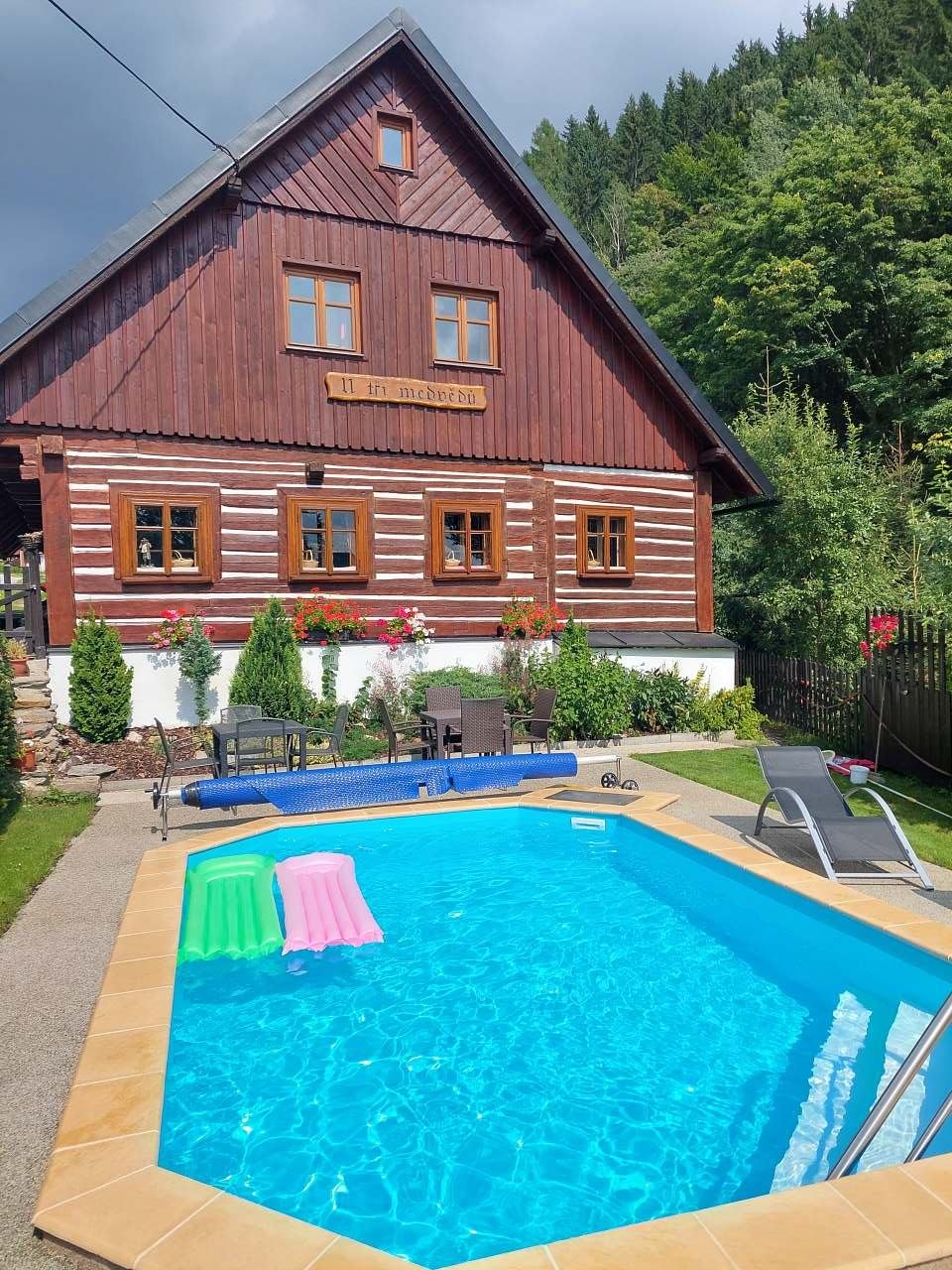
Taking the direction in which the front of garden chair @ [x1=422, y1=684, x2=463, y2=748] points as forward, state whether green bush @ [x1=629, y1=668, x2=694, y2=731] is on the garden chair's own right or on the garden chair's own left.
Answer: on the garden chair's own left

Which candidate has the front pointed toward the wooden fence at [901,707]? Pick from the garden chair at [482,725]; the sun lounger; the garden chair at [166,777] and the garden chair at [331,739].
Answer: the garden chair at [166,777]

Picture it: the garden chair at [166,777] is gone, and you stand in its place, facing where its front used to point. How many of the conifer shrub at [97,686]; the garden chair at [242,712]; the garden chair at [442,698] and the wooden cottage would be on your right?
0

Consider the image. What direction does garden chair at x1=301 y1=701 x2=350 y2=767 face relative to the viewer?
to the viewer's left

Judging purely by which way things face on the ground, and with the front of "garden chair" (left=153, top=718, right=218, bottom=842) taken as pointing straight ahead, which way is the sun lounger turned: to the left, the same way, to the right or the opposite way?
to the right

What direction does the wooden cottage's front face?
toward the camera

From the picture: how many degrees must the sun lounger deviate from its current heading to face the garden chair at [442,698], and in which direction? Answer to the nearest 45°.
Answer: approximately 180°

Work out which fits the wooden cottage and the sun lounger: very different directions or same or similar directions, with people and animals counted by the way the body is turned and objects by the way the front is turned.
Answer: same or similar directions

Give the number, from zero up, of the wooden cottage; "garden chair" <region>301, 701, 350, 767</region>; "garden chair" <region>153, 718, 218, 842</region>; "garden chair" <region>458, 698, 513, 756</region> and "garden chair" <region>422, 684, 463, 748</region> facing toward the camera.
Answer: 2

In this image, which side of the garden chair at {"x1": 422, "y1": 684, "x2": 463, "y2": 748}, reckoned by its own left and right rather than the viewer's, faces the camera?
front

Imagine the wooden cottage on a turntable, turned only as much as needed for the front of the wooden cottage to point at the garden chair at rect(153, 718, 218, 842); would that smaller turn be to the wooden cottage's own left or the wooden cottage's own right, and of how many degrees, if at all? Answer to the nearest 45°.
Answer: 0° — it already faces it

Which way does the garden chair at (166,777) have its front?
to the viewer's right

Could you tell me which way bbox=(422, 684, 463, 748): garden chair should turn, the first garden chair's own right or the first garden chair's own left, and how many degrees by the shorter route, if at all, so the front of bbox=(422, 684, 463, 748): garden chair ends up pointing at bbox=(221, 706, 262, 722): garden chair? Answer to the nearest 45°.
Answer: approximately 90° to the first garden chair's own right

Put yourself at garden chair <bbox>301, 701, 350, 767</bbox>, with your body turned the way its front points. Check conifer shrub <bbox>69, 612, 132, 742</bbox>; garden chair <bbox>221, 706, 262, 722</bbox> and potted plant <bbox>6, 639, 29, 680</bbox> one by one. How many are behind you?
0

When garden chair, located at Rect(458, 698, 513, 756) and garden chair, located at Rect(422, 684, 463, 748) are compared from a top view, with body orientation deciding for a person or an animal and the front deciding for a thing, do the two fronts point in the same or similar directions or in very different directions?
very different directions

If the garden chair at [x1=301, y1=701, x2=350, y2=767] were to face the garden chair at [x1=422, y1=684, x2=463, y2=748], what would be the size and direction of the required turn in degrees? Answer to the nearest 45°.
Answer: approximately 135° to its right

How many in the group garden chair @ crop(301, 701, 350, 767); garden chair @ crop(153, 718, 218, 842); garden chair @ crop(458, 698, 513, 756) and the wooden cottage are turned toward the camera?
1
